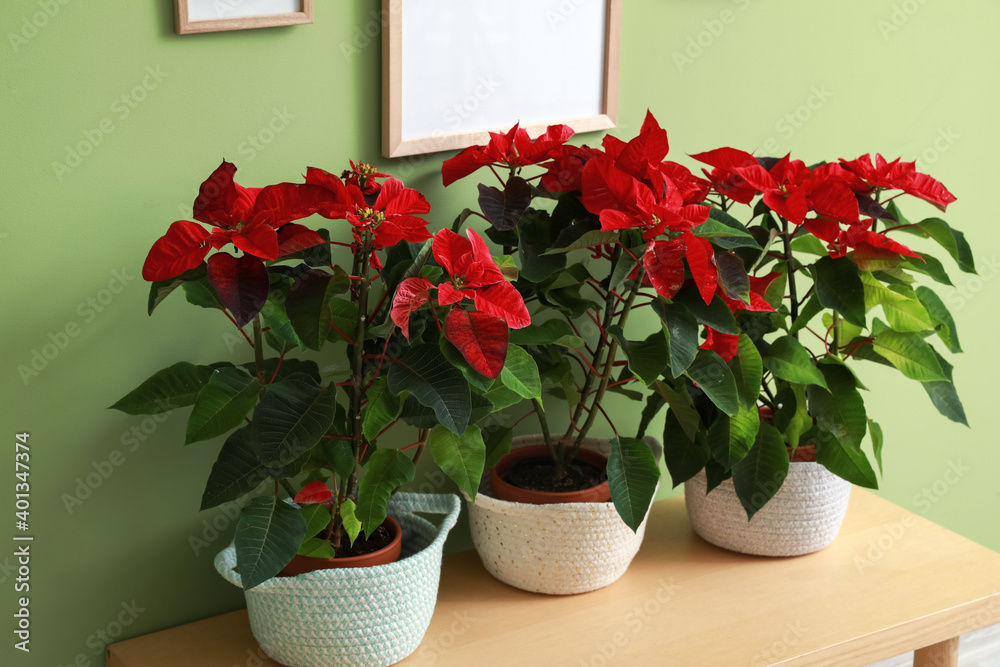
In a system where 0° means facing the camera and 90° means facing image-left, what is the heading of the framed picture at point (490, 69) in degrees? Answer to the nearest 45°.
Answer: approximately 315°

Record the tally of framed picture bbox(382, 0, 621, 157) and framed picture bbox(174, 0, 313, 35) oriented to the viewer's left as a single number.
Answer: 0

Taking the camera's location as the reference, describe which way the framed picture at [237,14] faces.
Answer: facing the viewer and to the right of the viewer
